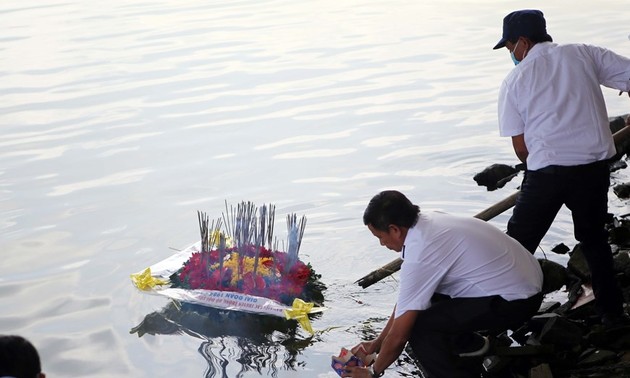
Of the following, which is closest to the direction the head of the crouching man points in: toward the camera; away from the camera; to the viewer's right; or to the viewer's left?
to the viewer's left

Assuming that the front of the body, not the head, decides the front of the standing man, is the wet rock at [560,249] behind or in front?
in front

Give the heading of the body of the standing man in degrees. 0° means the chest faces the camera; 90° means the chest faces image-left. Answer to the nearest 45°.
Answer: approximately 135°

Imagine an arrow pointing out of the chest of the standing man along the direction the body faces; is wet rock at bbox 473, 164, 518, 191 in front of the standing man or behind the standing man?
in front

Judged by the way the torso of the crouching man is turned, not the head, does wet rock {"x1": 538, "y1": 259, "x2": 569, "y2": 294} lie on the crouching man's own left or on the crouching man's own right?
on the crouching man's own right

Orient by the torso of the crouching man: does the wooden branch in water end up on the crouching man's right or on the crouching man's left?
on the crouching man's right

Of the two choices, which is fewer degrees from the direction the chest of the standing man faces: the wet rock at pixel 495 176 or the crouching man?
the wet rock

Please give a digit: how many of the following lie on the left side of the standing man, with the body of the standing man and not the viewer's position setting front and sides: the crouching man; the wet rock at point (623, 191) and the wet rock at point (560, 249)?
1

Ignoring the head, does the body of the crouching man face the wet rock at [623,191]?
no

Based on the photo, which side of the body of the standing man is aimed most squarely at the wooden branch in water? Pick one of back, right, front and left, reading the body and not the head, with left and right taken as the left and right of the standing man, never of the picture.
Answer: front

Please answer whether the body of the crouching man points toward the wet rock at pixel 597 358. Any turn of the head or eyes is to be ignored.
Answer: no

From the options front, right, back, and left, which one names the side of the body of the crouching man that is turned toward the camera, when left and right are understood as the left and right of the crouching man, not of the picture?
left
